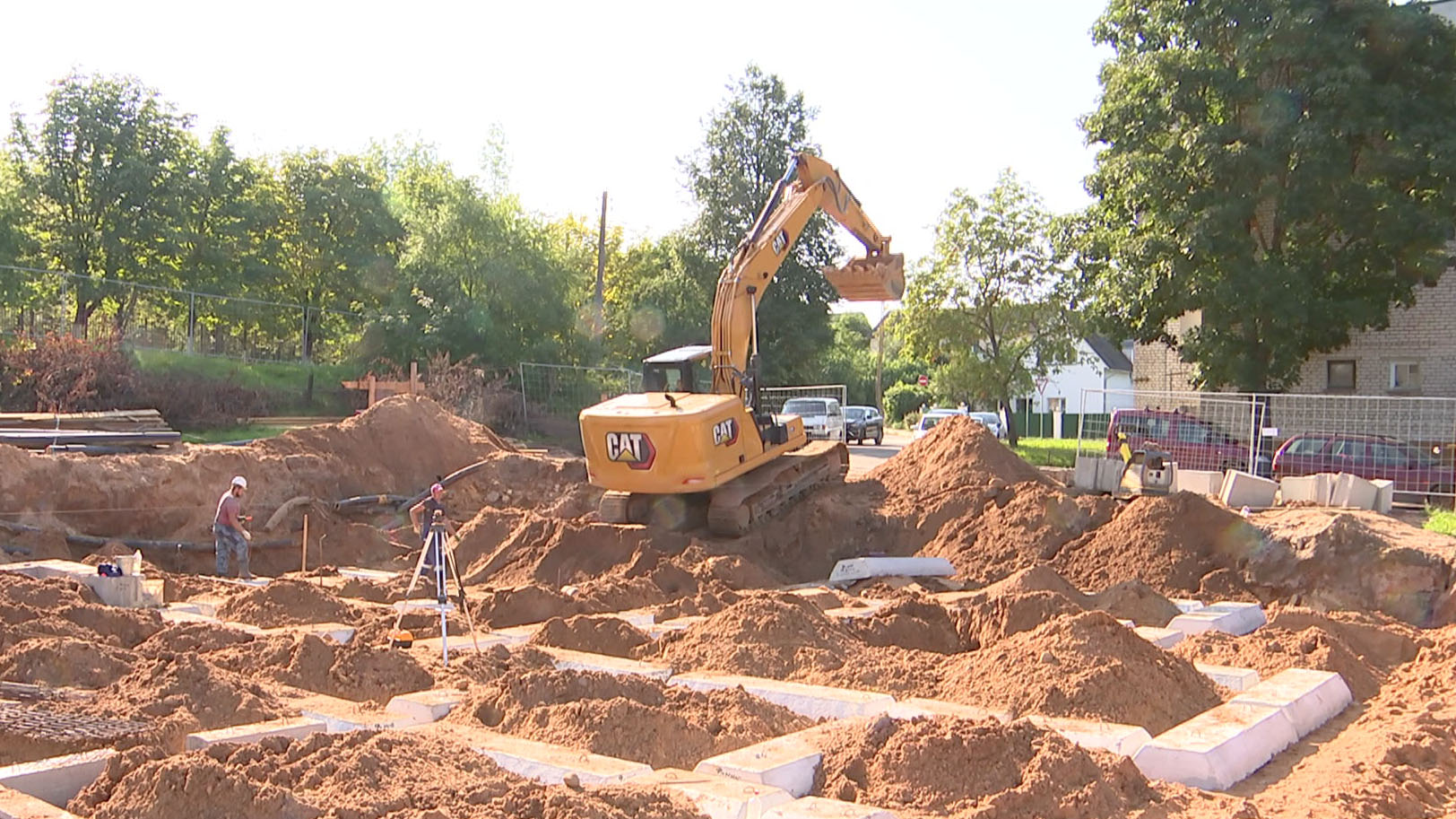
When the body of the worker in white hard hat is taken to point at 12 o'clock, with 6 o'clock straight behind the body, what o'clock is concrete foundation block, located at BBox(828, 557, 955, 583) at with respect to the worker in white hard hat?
The concrete foundation block is roughly at 1 o'clock from the worker in white hard hat.

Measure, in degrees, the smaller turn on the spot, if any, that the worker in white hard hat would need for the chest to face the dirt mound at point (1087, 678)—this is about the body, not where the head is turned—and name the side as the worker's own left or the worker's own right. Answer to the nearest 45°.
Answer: approximately 45° to the worker's own right

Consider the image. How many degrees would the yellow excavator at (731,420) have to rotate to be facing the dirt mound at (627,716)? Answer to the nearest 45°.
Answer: approximately 135° to its right

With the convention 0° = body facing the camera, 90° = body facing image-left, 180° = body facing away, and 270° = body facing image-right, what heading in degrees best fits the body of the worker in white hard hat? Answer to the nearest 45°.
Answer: approximately 270°

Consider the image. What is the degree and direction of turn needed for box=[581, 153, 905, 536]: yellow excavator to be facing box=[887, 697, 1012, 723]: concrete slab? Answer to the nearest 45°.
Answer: approximately 135° to its right

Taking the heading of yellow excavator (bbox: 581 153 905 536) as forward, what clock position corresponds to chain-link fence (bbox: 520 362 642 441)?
The chain-link fence is roughly at 10 o'clock from the yellow excavator.

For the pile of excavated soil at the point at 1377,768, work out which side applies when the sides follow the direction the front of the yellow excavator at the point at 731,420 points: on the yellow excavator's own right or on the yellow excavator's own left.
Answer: on the yellow excavator's own right
